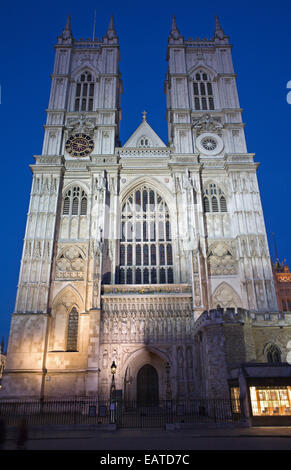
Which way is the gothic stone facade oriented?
toward the camera
